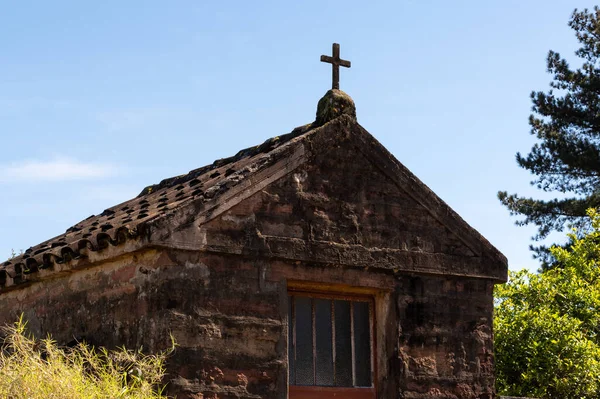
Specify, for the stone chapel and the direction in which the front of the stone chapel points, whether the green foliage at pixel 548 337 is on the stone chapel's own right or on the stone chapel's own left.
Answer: on the stone chapel's own left

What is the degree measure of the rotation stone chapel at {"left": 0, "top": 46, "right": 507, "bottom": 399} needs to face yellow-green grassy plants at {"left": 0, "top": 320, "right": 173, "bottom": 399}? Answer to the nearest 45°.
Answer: approximately 90° to its right

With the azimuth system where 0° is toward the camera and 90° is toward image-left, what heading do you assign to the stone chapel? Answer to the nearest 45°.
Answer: approximately 315°
